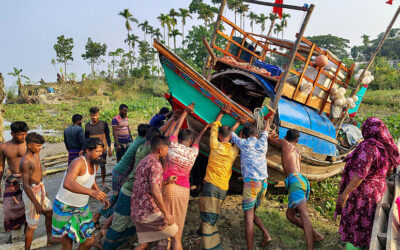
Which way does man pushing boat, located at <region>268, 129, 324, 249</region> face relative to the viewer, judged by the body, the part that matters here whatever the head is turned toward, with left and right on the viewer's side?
facing away from the viewer and to the left of the viewer

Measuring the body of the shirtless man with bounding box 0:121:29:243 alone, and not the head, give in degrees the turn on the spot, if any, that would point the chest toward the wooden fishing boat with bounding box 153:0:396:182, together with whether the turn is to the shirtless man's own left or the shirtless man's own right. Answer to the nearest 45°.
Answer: approximately 45° to the shirtless man's own left

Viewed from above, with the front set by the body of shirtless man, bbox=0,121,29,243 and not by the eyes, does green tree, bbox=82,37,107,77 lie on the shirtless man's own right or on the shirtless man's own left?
on the shirtless man's own left

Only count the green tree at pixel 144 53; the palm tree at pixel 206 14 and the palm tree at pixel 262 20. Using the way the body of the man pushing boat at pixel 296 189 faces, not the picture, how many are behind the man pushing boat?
0

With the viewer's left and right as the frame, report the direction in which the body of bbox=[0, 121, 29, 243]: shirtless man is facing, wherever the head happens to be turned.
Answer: facing the viewer and to the right of the viewer

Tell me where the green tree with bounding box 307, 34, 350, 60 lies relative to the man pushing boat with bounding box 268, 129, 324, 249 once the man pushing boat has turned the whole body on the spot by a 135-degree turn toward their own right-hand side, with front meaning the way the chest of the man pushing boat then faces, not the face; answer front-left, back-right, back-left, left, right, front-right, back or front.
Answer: left

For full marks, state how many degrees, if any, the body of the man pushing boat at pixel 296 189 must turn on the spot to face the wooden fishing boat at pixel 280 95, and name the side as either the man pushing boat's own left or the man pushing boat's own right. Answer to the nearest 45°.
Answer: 0° — they already face it

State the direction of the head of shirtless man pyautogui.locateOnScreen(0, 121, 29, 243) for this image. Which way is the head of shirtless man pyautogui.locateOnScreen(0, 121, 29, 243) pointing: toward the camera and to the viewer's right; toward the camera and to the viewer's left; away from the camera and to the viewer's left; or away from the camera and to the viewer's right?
toward the camera and to the viewer's right

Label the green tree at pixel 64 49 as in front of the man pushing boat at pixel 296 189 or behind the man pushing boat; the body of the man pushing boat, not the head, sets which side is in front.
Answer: in front

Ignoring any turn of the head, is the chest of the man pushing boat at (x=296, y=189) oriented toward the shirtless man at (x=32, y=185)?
no

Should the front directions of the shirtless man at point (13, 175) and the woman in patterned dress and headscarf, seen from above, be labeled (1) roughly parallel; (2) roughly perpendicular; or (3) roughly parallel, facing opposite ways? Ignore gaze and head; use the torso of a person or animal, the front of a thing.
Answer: roughly parallel, facing opposite ways
